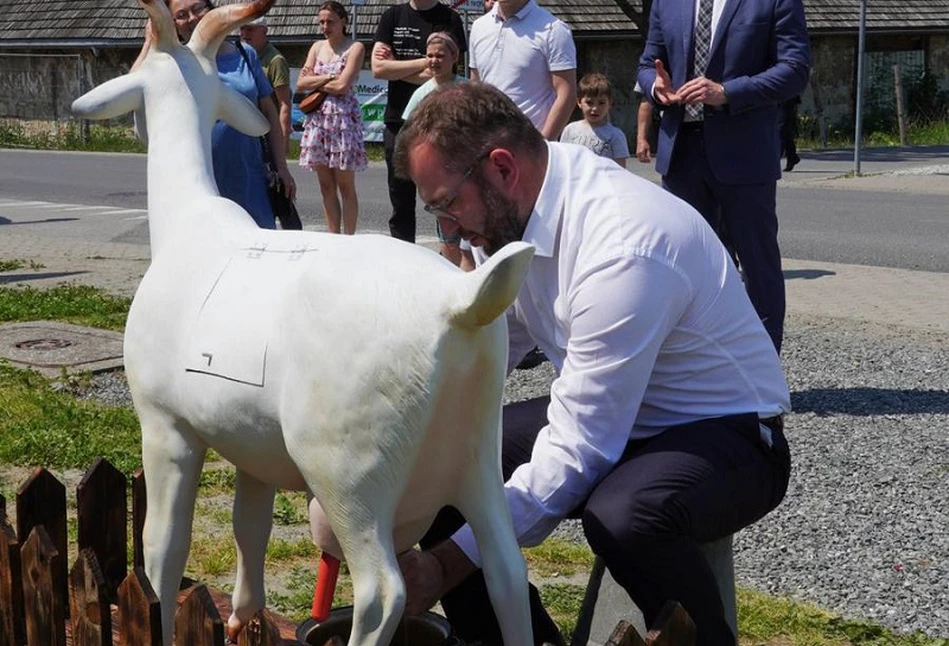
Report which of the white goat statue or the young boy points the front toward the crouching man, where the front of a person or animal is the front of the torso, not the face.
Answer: the young boy

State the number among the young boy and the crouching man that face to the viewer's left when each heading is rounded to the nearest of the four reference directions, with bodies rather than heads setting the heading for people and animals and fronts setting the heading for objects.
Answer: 1

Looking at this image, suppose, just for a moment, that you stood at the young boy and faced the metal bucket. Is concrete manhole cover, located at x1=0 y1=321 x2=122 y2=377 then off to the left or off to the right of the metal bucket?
right

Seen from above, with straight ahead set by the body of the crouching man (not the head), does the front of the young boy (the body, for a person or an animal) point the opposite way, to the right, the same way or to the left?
to the left

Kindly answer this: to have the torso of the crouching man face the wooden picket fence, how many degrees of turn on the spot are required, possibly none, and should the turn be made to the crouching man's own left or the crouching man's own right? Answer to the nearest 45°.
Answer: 0° — they already face it

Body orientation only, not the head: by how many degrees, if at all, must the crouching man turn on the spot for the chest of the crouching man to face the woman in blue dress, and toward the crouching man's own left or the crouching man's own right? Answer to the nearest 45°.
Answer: approximately 45° to the crouching man's own right

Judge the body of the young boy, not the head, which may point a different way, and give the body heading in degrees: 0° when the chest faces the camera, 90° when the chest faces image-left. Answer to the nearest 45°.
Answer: approximately 0°

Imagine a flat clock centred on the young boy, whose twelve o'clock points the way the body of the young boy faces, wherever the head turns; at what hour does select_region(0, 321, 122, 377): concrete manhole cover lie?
The concrete manhole cover is roughly at 2 o'clock from the young boy.

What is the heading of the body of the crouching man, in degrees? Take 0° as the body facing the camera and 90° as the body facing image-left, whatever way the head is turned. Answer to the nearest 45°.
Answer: approximately 90°
